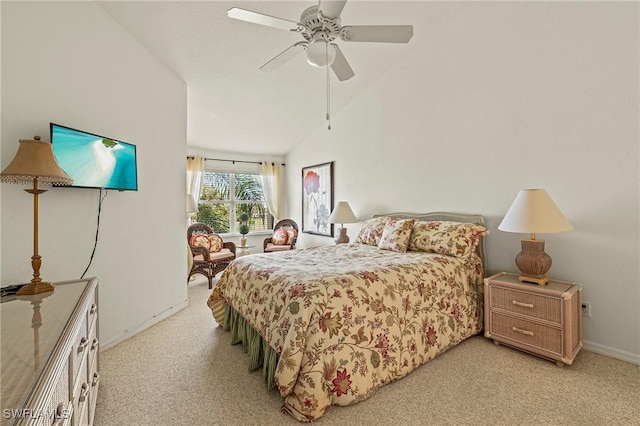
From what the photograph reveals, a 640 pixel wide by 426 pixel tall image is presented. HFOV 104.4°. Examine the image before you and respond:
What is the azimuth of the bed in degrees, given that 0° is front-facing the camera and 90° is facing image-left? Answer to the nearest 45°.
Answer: approximately 45°

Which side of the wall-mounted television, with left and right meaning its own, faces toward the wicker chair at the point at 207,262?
left

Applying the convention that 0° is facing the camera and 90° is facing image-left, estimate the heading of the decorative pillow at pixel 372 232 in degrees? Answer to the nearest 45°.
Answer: approximately 45°

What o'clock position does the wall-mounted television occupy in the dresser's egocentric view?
The wall-mounted television is roughly at 8 o'clock from the dresser.
